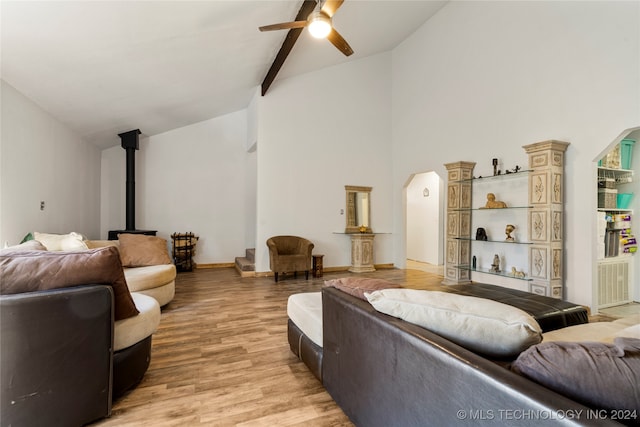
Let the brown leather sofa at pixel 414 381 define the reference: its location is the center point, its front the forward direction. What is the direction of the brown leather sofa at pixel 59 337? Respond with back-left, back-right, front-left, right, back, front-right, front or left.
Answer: back-left

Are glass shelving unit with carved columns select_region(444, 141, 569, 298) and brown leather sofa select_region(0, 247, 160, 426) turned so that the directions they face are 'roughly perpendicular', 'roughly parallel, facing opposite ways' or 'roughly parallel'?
roughly perpendicular

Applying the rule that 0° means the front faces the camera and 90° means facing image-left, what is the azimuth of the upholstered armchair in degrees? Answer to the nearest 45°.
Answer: approximately 0°

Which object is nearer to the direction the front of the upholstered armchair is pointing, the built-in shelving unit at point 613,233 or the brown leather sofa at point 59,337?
the brown leather sofa

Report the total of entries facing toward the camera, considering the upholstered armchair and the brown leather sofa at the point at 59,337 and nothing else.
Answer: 1

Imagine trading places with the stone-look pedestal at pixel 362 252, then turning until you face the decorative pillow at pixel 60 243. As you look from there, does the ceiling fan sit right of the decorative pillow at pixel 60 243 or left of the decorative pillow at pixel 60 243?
left

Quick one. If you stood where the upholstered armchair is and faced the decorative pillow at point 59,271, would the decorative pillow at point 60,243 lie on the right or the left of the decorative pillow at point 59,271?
right

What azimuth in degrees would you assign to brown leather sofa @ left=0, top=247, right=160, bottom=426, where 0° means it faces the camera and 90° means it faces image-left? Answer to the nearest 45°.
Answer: approximately 225°

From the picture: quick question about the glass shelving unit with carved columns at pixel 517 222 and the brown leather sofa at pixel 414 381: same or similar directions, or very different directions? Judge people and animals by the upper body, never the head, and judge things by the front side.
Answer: very different directions
